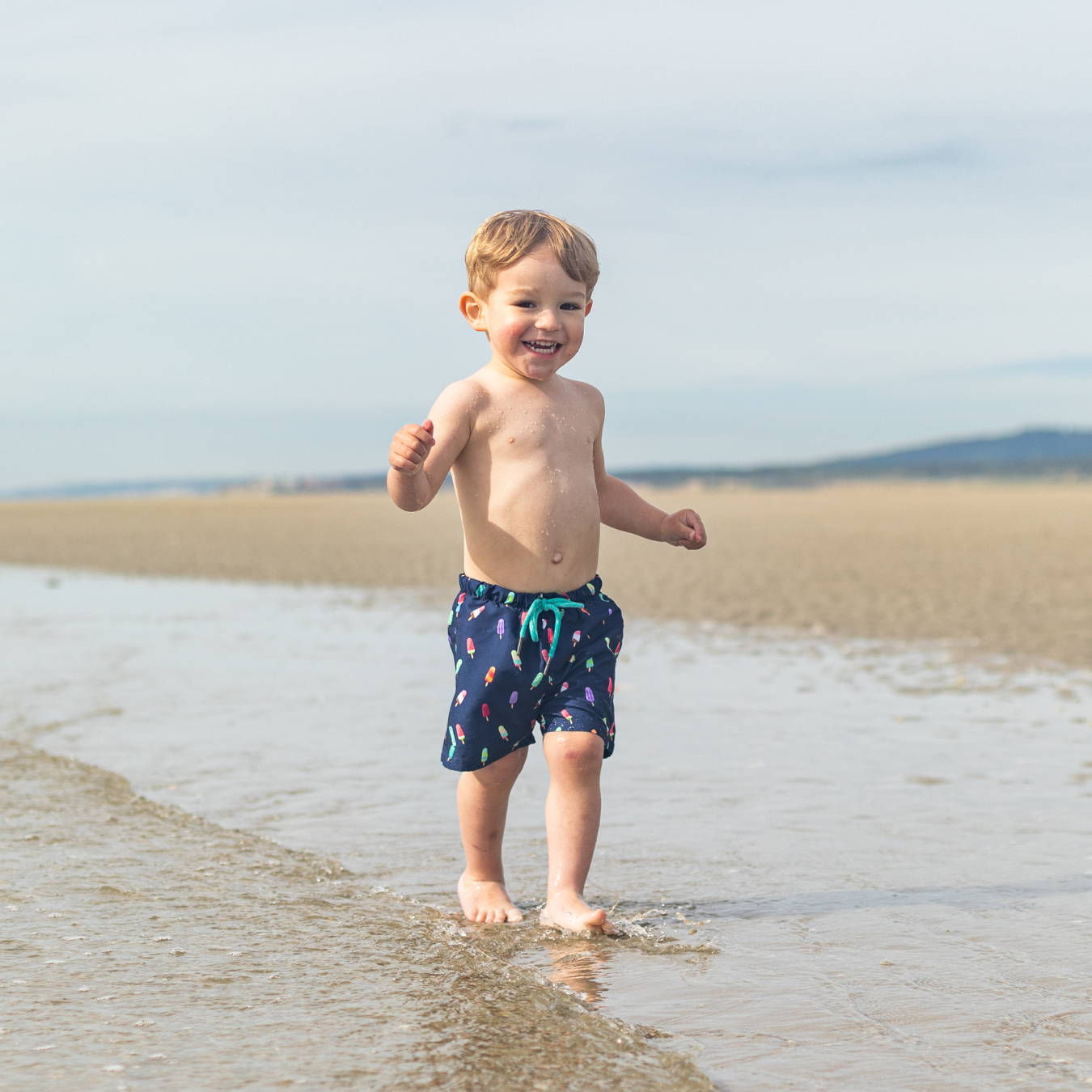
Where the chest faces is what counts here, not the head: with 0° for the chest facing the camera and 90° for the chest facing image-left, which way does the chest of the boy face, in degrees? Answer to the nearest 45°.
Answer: approximately 315°
